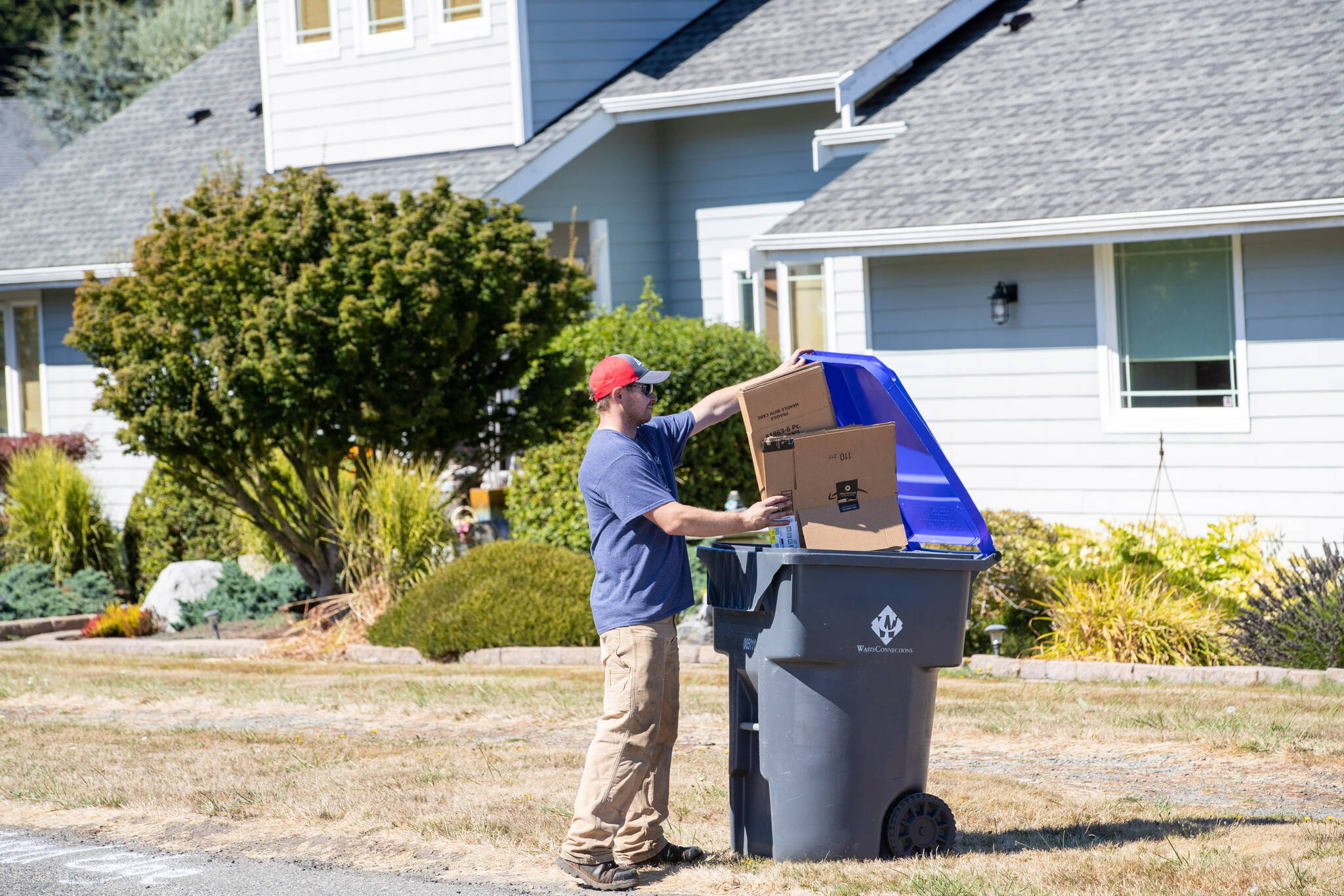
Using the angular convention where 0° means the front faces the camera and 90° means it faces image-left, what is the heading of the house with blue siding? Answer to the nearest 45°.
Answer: approximately 45°

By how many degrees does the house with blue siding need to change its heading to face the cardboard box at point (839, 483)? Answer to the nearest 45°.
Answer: approximately 45° to its left

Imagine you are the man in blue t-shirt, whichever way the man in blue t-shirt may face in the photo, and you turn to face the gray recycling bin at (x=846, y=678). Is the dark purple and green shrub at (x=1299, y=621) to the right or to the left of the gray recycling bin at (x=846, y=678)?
left

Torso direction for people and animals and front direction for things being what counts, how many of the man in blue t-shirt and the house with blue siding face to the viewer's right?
1

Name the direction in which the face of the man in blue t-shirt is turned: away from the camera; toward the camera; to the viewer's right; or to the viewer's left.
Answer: to the viewer's right

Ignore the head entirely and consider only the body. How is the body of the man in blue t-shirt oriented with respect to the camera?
to the viewer's right

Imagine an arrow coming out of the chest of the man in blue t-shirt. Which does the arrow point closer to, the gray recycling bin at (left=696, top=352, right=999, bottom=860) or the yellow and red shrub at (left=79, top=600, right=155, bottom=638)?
the gray recycling bin

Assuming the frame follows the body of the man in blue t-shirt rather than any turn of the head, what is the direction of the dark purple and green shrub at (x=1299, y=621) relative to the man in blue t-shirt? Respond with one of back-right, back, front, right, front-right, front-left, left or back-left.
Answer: front-left

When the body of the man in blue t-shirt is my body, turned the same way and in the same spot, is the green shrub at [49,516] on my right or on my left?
on my left

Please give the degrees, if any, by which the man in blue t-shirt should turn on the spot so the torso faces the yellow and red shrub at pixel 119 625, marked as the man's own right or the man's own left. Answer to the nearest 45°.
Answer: approximately 135° to the man's own left

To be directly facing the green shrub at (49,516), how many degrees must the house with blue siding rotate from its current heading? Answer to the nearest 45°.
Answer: approximately 45° to its right

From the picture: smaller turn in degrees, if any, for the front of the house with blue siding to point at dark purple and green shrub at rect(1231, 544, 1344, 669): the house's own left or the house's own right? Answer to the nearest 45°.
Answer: approximately 45° to the house's own left

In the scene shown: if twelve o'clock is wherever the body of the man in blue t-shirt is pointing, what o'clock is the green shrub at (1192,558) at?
The green shrub is roughly at 10 o'clock from the man in blue t-shirt.

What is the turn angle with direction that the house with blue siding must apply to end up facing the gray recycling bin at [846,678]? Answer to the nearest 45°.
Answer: approximately 45° to its left

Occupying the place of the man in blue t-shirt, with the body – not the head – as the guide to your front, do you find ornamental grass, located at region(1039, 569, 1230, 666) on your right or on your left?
on your left
